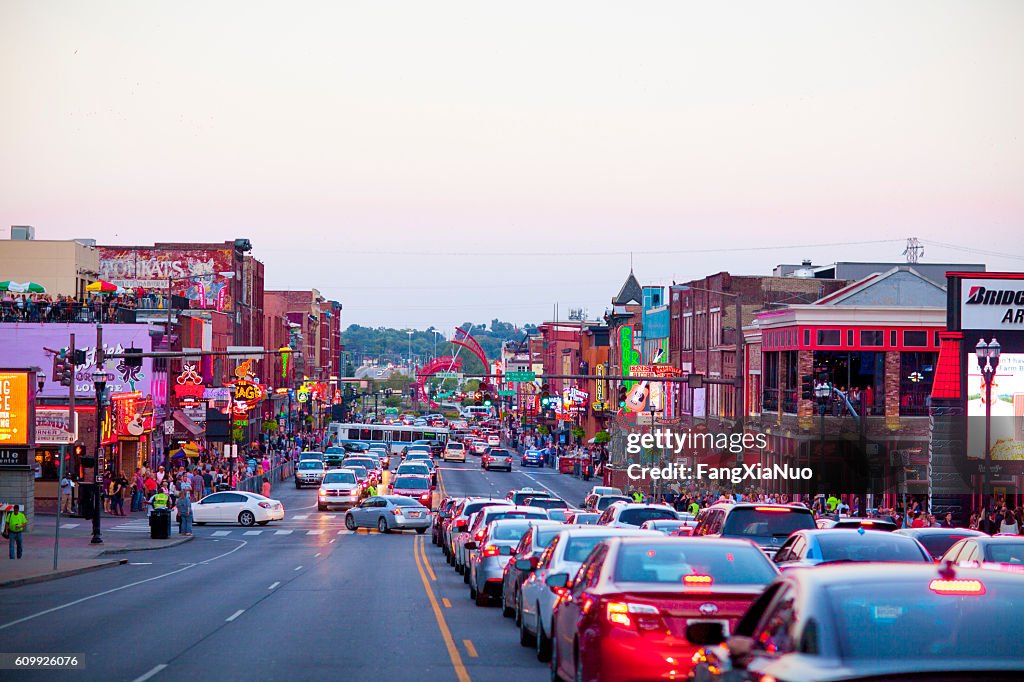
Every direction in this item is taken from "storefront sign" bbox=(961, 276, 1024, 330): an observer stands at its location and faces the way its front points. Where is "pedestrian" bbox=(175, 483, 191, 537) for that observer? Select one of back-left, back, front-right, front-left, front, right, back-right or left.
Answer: right

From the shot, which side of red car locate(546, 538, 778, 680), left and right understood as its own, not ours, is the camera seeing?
back

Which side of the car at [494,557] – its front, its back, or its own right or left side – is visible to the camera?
back

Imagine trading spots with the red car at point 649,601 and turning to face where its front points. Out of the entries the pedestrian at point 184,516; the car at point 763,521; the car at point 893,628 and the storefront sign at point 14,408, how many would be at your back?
1

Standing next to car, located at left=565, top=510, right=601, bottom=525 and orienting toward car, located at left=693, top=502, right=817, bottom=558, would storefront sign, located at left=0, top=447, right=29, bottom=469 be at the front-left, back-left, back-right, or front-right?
back-right

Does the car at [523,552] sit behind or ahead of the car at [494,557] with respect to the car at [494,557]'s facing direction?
behind

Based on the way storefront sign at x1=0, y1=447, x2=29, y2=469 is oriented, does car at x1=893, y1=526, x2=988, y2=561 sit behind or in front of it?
in front

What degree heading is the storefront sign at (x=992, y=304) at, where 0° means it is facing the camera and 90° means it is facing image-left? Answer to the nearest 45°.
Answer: approximately 0°

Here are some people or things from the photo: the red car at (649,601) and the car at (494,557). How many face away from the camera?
2

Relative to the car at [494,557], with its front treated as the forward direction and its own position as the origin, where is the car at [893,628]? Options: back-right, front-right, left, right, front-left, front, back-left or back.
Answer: back

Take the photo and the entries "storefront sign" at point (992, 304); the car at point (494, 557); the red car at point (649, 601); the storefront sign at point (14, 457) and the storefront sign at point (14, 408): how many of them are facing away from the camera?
2

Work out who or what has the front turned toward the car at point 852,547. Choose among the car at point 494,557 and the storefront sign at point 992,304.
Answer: the storefront sign

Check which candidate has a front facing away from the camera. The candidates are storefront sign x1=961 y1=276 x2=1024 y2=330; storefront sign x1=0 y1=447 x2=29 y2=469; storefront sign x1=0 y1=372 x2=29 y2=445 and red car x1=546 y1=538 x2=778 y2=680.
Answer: the red car
